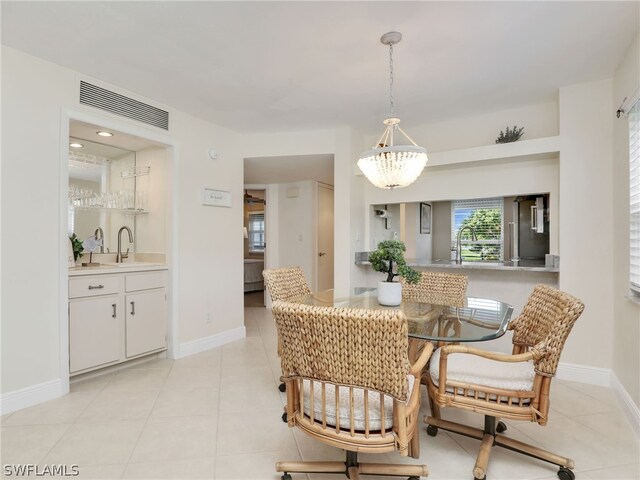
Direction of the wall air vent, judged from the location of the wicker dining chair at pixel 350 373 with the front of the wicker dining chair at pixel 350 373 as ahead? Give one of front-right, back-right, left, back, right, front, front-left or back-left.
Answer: left

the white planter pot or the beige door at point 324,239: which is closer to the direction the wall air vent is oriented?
the white planter pot

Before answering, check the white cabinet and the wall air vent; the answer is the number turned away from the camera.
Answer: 0

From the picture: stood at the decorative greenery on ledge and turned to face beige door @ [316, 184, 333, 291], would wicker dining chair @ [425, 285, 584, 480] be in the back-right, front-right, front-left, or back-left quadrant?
back-left

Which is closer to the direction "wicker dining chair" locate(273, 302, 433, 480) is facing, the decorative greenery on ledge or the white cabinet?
the decorative greenery on ledge

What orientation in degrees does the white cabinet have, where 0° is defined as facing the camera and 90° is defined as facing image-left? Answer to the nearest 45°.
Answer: approximately 315°

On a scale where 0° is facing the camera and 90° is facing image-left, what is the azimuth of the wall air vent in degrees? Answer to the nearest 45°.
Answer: approximately 315°

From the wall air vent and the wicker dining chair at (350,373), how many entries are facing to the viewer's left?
0
